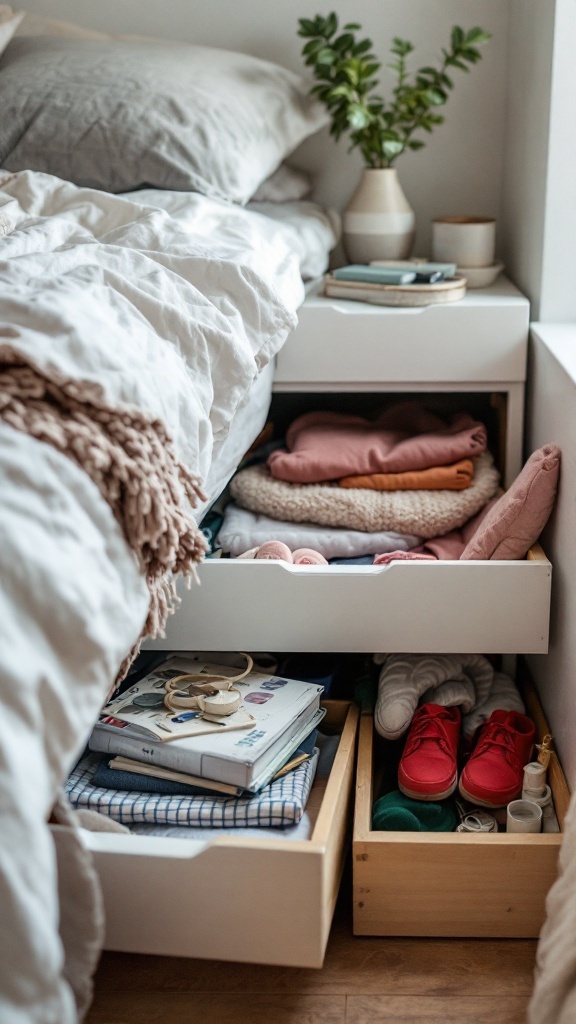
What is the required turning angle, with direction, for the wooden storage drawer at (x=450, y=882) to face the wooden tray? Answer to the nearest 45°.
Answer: approximately 180°

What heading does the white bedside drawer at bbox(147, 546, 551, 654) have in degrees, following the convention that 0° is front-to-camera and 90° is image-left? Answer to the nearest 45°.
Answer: approximately 0°

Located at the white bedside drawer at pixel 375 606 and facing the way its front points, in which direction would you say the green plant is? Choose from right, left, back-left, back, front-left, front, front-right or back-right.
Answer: back
